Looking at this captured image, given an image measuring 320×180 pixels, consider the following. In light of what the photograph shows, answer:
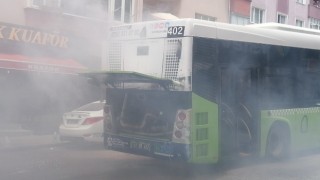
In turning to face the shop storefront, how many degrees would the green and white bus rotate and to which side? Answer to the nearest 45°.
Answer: approximately 135° to its left

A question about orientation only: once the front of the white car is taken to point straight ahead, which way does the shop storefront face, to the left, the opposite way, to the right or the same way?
to the right

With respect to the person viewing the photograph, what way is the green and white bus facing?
facing away from the viewer and to the right of the viewer

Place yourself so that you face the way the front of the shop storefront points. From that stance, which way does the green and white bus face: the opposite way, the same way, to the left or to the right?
to the left

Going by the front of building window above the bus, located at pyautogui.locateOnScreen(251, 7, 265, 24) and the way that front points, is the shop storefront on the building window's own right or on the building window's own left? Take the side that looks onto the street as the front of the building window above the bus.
on the building window's own right

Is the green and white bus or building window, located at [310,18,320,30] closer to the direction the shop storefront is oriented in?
the green and white bus

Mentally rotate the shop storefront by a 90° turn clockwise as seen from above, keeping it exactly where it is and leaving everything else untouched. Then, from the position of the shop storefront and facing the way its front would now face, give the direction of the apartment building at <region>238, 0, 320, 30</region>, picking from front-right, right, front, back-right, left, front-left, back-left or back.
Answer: back

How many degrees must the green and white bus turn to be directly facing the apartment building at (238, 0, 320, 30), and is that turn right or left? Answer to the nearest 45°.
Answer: approximately 45° to its left

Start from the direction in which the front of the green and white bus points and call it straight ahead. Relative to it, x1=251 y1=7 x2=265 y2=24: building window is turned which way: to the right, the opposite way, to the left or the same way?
to the right
